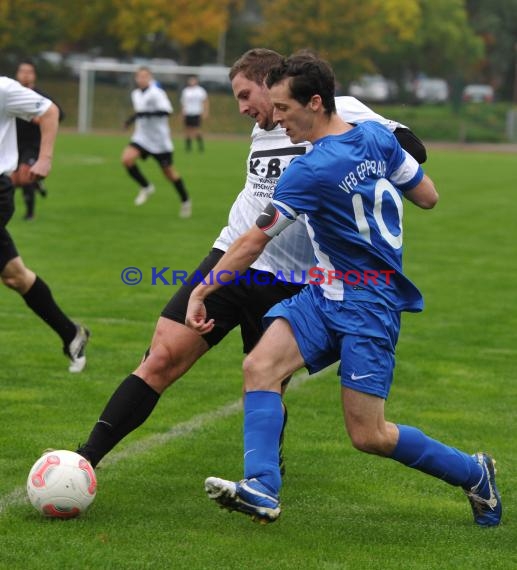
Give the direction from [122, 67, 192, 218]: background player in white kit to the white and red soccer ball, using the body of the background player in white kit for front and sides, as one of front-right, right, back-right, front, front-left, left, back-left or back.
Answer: front-left

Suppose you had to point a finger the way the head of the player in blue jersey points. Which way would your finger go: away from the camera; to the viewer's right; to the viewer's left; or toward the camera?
to the viewer's left

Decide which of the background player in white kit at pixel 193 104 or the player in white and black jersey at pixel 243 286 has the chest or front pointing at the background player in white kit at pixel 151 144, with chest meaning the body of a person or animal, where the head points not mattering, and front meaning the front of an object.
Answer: the background player in white kit at pixel 193 104

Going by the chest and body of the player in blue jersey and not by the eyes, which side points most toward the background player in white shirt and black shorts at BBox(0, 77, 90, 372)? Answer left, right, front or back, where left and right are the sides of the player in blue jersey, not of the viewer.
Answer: front

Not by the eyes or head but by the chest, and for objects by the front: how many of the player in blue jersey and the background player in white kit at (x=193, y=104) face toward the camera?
1

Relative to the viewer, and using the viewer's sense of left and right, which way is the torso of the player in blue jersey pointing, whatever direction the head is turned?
facing away from the viewer and to the left of the viewer

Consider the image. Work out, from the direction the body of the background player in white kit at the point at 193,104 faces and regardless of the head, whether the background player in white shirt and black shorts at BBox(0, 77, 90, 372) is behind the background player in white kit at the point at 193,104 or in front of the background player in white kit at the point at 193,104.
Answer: in front

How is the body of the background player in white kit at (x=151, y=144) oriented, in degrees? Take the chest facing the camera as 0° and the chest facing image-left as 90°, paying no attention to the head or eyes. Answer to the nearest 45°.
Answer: approximately 45°

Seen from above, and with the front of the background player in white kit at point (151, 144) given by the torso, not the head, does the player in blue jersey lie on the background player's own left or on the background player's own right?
on the background player's own left

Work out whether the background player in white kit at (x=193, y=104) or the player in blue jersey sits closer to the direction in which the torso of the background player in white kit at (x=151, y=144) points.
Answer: the player in blue jersey

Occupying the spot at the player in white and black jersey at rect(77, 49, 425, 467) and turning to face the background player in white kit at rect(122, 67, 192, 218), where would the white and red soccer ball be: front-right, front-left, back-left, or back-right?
back-left
